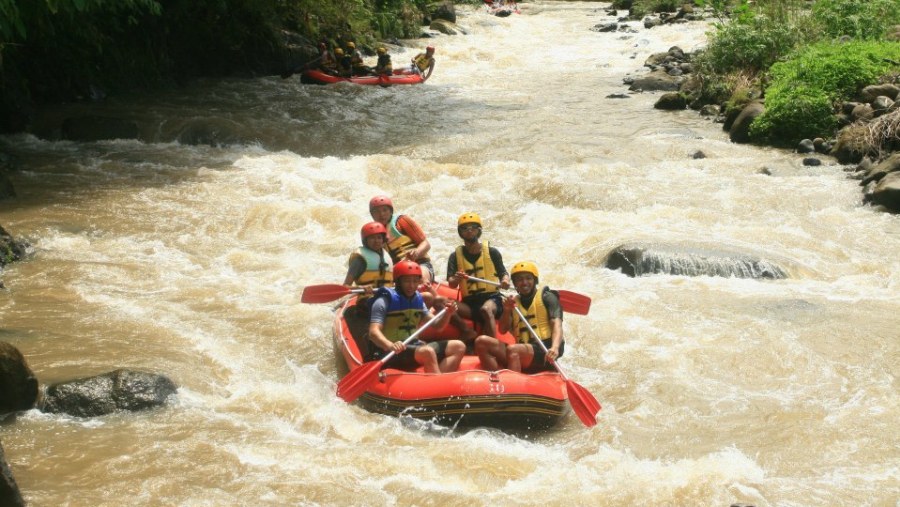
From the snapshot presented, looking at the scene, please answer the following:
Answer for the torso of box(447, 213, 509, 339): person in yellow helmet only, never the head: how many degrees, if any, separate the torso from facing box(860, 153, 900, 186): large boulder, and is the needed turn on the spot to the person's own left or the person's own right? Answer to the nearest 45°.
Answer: approximately 135° to the person's own left

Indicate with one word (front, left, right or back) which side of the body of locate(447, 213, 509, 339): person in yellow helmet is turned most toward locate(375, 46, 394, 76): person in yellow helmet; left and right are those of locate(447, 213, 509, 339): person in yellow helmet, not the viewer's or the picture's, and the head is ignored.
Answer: back

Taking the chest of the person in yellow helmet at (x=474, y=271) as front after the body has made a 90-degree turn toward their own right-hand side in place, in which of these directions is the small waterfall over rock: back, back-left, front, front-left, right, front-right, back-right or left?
back-right

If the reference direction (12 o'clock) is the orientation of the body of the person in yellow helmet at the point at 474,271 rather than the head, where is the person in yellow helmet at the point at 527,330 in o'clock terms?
the person in yellow helmet at the point at 527,330 is roughly at 11 o'clock from the person in yellow helmet at the point at 474,271.

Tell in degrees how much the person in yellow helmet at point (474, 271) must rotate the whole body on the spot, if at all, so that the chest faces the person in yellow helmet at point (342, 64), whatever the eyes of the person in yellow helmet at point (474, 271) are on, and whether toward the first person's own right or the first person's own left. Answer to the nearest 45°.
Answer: approximately 180°

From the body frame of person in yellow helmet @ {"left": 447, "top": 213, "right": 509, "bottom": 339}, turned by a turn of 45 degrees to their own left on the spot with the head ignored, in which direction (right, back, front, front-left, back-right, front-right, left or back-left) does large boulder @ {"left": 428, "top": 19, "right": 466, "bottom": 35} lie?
back-left

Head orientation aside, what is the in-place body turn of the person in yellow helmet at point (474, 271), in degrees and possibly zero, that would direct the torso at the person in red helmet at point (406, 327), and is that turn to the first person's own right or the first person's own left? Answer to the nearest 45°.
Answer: approximately 45° to the first person's own right

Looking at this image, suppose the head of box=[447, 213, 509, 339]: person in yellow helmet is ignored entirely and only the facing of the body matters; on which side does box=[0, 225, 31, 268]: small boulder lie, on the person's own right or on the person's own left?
on the person's own right

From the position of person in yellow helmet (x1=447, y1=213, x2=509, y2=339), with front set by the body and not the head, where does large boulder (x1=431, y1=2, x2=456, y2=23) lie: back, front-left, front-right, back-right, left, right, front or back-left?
back

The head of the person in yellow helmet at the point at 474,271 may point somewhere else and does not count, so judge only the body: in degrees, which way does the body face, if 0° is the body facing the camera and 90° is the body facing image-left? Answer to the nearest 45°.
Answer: approximately 0°

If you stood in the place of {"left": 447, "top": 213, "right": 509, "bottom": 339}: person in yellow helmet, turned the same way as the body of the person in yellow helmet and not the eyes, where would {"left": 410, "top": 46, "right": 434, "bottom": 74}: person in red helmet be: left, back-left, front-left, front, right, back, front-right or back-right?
back

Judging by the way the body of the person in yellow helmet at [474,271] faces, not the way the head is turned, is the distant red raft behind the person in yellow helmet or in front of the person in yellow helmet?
behind

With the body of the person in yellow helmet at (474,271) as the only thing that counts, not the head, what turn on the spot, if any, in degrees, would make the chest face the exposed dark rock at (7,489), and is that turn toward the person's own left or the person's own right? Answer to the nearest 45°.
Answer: approximately 45° to the person's own right

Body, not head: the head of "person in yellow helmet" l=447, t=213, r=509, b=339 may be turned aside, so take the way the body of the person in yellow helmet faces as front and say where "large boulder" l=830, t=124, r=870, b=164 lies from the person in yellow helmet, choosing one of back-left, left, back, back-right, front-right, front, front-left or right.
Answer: back-left

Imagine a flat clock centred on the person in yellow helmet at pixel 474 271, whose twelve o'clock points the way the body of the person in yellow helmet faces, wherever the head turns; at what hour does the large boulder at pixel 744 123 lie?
The large boulder is roughly at 7 o'clock from the person in yellow helmet.

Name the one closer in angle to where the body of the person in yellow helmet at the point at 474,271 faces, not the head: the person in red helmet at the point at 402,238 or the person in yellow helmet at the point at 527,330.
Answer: the person in yellow helmet
